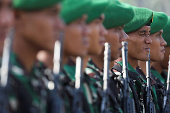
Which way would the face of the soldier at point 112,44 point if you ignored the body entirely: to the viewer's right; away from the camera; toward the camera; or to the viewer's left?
to the viewer's right

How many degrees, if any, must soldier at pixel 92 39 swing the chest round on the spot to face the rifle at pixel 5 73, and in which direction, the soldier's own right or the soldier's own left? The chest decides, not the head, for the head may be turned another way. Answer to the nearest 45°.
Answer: approximately 135° to the soldier's own right

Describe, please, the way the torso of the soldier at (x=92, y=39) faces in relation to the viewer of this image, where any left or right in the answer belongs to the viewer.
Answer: facing to the right of the viewer

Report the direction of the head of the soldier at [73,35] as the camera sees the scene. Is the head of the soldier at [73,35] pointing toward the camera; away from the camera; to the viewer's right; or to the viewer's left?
to the viewer's right

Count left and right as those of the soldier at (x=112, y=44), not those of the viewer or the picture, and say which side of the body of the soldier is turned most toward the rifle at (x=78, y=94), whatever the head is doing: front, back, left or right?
right

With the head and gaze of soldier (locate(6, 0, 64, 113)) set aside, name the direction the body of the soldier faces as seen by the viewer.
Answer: to the viewer's right

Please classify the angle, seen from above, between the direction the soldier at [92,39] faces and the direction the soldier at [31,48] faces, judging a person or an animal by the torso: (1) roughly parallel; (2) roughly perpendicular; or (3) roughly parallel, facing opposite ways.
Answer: roughly parallel

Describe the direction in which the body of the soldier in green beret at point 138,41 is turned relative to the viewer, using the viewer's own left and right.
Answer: facing the viewer and to the right of the viewer

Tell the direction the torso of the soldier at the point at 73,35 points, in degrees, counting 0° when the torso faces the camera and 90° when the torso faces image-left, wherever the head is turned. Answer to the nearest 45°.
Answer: approximately 270°

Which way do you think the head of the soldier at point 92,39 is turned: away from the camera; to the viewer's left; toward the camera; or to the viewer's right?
to the viewer's right
